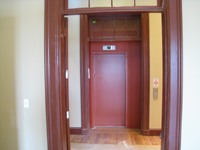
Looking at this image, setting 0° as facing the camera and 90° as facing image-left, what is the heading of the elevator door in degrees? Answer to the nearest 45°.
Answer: approximately 0°
